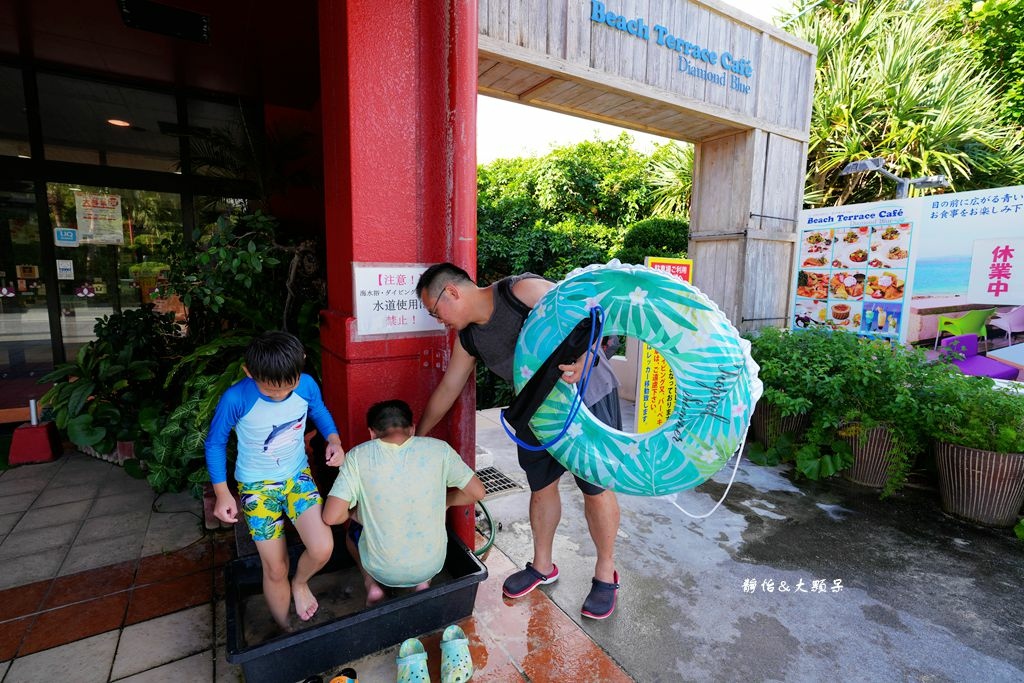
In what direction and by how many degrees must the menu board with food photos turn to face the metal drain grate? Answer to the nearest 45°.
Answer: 0° — it already faces it

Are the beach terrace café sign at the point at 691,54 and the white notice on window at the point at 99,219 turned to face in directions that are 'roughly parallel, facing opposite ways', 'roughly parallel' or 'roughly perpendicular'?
roughly parallel

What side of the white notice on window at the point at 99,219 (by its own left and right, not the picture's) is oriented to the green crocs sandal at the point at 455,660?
front

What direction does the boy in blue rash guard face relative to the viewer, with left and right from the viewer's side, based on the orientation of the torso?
facing the viewer

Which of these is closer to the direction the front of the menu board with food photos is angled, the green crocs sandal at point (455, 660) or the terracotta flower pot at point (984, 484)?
the green crocs sandal

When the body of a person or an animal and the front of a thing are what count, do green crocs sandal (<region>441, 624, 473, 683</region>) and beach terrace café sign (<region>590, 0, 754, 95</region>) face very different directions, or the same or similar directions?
same or similar directions

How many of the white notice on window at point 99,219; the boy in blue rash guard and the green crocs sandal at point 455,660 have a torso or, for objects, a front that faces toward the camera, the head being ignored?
3

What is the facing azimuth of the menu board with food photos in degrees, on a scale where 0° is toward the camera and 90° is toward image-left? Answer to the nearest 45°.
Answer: approximately 45°

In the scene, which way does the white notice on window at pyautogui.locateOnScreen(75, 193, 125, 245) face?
toward the camera

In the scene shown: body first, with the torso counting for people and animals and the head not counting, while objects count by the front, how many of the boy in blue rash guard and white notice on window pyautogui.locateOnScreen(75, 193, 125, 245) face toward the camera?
2

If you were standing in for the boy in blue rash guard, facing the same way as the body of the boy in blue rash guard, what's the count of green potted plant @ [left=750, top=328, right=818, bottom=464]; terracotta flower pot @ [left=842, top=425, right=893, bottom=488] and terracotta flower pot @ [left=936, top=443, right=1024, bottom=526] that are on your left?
3

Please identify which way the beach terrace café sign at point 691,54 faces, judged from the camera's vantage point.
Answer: facing the viewer and to the right of the viewer

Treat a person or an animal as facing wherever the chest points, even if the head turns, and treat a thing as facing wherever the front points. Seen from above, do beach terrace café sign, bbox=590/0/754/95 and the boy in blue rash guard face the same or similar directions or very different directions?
same or similar directions
